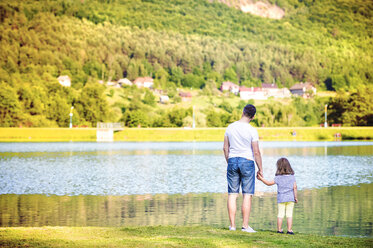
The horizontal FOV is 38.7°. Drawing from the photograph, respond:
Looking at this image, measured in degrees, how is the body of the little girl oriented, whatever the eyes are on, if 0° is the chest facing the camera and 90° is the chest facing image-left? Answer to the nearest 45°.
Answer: approximately 180°

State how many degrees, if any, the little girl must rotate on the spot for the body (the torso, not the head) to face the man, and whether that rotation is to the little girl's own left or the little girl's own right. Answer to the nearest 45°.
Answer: approximately 135° to the little girl's own left
